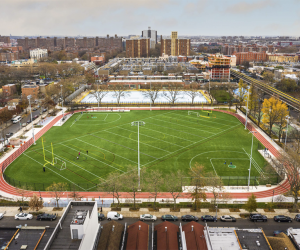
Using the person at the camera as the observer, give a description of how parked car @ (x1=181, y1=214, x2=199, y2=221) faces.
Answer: facing to the right of the viewer

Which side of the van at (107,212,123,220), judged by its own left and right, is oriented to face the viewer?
right

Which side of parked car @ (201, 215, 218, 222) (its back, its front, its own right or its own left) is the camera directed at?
right

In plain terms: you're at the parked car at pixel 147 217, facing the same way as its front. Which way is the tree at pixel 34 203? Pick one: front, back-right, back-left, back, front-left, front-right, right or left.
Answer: back

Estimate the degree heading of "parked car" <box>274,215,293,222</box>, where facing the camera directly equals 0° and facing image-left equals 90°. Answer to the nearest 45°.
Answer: approximately 270°

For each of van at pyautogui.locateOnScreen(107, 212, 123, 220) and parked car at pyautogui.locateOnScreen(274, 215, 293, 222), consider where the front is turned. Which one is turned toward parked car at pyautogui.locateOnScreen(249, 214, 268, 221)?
the van

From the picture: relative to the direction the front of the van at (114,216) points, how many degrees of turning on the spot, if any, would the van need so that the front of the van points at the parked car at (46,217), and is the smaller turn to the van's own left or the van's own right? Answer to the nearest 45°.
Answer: approximately 180°

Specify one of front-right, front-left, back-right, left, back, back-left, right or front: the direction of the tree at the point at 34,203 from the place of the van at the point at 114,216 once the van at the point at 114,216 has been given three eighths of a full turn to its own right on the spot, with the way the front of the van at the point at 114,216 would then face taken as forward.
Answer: front-right
